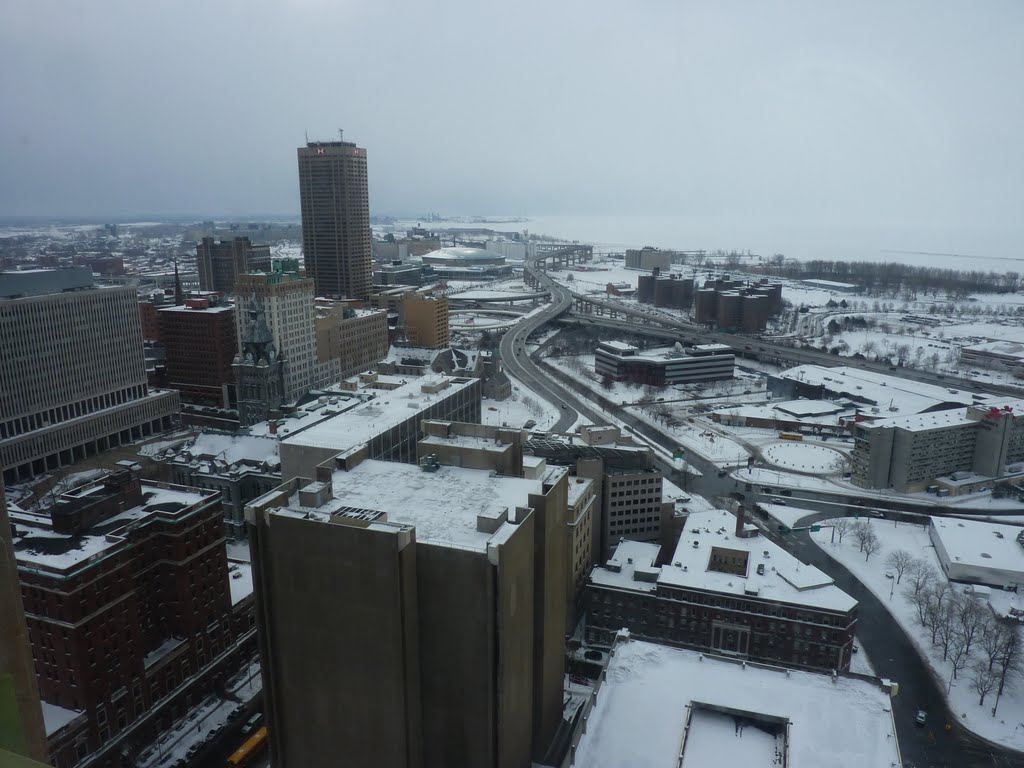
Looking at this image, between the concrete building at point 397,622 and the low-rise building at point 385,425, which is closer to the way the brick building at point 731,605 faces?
the concrete building

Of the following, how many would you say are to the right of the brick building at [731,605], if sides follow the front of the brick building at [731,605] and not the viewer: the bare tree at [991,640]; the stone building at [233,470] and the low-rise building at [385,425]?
2

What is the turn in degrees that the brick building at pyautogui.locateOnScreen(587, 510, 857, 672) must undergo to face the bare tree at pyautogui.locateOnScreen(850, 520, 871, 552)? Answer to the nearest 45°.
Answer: approximately 135° to its left

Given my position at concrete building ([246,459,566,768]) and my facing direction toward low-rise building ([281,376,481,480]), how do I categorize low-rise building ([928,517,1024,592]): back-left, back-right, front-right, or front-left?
front-right

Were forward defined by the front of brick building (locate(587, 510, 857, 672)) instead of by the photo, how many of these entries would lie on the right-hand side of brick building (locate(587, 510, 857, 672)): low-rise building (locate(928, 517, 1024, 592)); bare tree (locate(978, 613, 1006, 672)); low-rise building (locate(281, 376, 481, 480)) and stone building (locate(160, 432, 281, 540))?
2

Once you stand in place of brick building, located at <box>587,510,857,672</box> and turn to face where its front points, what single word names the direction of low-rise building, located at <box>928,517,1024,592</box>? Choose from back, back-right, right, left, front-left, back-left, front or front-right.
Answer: back-left

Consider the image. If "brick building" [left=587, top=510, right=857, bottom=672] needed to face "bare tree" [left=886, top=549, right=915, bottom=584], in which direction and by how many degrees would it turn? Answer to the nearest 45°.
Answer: approximately 135° to its left

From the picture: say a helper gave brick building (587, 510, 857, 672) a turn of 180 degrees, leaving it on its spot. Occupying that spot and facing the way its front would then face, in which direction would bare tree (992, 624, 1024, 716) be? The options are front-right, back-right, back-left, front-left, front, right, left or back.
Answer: right

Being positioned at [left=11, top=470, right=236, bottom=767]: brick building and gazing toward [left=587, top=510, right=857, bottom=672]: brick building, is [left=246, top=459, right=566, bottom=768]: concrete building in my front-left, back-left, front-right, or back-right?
front-right

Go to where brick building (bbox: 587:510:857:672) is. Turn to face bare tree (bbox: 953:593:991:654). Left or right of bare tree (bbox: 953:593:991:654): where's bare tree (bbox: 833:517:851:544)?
left

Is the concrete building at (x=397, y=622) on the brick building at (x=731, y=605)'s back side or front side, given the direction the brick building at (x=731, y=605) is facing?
on the front side

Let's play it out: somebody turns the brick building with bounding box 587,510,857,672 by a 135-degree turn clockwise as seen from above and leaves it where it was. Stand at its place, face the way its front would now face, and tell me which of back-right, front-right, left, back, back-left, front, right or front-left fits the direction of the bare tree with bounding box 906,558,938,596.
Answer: right

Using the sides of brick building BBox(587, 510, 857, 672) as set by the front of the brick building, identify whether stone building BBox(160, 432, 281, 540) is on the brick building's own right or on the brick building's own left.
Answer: on the brick building's own right

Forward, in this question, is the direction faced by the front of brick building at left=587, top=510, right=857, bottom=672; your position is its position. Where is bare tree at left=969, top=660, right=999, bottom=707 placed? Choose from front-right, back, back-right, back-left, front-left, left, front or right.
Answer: left

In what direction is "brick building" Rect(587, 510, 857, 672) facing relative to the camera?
toward the camera

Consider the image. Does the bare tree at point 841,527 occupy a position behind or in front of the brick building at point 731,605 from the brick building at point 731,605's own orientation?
behind
